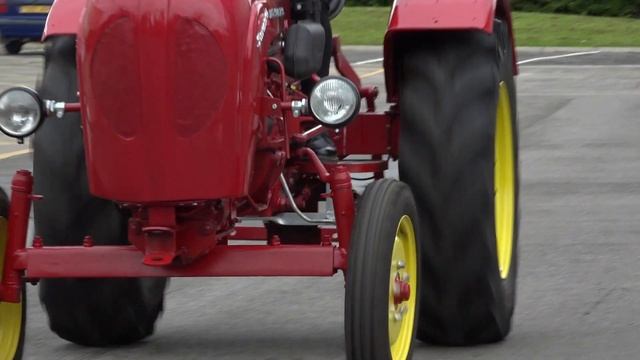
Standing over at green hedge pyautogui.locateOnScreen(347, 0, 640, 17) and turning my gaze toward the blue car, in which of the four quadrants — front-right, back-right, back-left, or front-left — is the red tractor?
front-left

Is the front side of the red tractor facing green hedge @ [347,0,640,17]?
no

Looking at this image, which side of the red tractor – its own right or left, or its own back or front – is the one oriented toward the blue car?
back

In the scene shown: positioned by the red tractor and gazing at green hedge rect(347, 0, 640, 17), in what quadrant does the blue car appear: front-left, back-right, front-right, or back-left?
front-left

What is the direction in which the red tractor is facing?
toward the camera

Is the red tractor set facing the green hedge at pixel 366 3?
no
